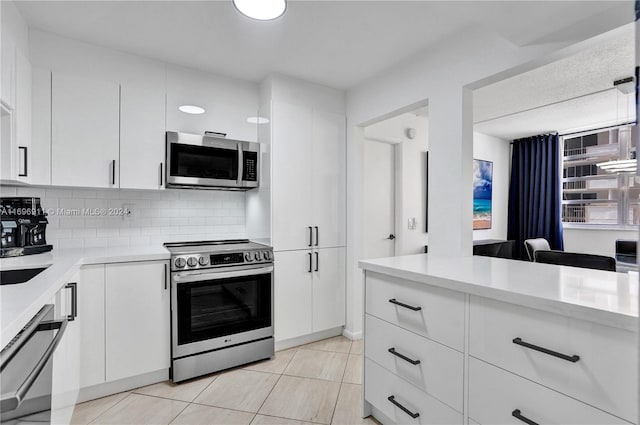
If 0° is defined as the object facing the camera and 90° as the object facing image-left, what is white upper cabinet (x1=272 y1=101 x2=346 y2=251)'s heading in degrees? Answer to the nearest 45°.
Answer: approximately 315°

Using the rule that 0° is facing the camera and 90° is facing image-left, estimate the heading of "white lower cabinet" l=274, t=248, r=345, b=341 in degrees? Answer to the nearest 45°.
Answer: approximately 315°

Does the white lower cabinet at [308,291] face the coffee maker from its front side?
no

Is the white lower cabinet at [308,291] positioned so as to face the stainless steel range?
no

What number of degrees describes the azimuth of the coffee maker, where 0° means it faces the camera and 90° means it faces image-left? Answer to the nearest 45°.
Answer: approximately 315°

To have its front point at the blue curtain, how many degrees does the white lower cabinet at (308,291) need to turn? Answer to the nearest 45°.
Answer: approximately 90° to its left

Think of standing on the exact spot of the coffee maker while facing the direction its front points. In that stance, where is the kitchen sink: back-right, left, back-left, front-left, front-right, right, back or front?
front-right

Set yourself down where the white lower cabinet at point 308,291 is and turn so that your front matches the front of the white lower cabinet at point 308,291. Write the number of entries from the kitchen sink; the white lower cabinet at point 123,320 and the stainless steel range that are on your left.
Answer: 0

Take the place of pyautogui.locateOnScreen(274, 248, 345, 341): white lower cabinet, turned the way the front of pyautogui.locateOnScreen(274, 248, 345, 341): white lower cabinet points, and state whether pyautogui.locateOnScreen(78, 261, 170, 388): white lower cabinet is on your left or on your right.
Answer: on your right

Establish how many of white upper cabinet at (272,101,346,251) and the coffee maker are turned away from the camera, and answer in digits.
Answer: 0

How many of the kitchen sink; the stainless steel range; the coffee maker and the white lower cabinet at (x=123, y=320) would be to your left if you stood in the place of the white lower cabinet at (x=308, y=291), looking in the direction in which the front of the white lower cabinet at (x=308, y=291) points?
0

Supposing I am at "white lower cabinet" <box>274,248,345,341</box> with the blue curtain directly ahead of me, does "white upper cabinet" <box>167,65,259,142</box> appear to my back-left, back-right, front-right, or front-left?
back-left

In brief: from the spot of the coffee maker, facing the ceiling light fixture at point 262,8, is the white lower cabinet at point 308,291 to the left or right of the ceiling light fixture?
left

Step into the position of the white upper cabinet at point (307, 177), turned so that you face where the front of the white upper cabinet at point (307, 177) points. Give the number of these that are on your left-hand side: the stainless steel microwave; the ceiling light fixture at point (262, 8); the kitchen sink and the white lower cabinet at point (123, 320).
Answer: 0
